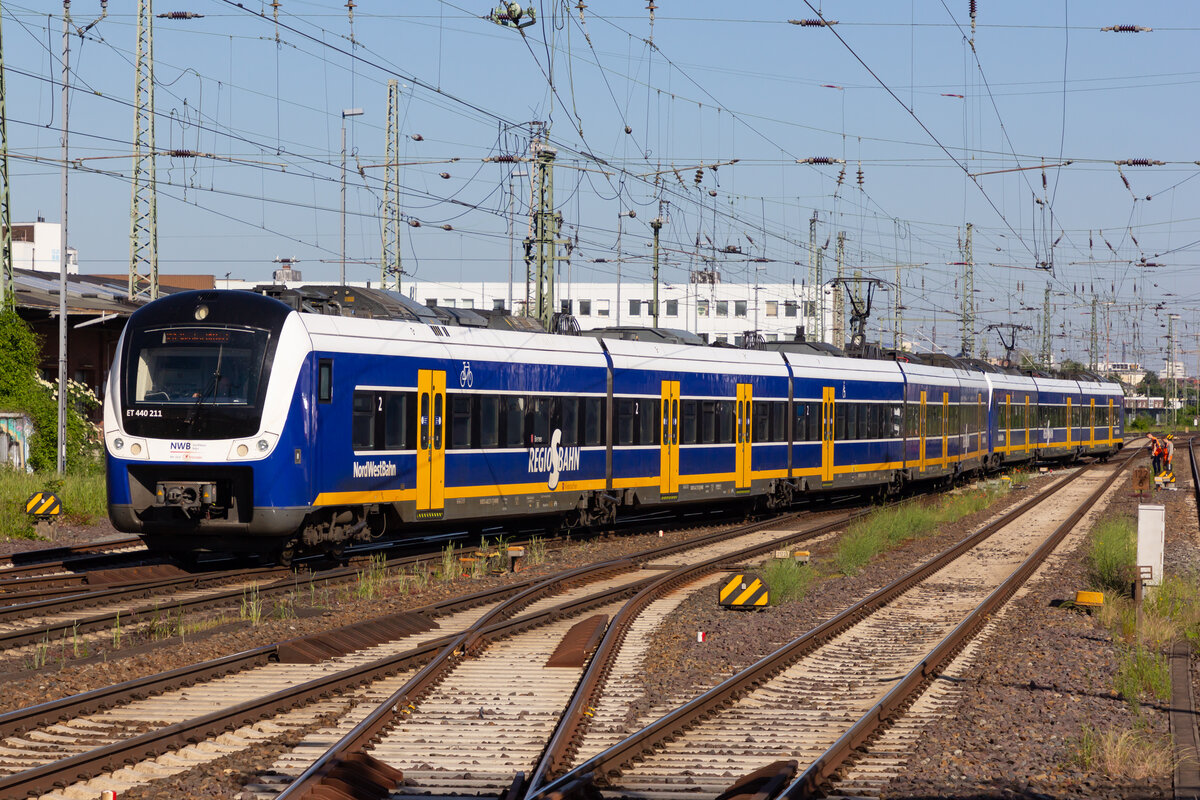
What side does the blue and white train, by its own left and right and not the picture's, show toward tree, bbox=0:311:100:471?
right

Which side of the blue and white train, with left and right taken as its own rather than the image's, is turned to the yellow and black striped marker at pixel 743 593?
left

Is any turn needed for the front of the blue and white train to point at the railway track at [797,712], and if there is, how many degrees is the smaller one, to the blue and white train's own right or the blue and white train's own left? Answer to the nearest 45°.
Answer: approximately 90° to the blue and white train's own left

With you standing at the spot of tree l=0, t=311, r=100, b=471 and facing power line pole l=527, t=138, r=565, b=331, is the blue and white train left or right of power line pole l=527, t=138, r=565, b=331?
right

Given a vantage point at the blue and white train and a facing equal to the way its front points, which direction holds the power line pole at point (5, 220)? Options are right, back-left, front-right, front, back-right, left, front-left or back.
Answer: right

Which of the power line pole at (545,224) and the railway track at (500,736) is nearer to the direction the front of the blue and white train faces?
the railway track

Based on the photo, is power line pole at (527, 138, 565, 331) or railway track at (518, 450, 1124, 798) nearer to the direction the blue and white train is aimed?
the railway track

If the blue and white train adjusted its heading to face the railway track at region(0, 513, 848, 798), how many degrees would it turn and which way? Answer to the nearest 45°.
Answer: approximately 45° to its left

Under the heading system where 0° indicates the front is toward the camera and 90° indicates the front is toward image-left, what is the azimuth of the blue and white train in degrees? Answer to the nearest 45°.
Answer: approximately 45°

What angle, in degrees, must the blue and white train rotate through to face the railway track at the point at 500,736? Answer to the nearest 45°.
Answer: approximately 45° to its left
